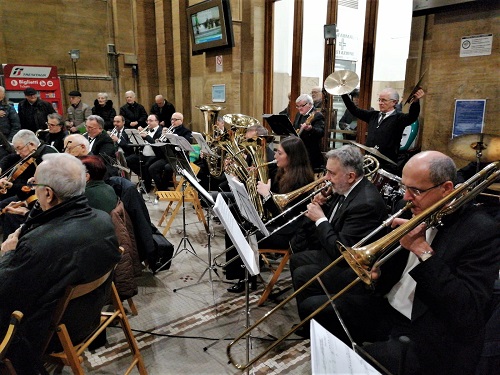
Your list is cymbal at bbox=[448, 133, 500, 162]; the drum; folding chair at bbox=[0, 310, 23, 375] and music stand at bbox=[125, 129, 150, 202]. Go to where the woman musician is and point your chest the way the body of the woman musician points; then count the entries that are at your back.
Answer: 2

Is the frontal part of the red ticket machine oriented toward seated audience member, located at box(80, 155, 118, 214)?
yes

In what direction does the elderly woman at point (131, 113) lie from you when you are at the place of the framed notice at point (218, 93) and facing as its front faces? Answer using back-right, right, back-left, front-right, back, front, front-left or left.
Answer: right

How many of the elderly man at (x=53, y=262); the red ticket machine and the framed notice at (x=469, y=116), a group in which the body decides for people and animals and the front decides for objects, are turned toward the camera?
2

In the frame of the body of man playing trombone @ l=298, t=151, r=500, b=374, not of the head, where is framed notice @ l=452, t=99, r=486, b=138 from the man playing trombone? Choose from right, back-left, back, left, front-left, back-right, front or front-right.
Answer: back-right

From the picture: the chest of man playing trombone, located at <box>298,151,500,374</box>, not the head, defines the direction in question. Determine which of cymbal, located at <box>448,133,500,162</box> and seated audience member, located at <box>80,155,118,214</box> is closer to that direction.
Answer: the seated audience member

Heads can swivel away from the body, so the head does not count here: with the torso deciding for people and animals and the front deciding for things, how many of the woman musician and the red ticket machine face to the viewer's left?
1

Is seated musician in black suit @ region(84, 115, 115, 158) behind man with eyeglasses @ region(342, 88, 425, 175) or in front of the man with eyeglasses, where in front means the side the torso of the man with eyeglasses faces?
in front

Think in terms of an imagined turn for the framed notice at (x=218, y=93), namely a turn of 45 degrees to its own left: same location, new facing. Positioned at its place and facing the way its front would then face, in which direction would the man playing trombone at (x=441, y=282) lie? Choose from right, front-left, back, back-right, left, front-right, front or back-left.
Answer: front-right

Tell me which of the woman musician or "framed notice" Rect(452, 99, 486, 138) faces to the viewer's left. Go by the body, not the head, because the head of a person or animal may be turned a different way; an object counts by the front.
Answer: the woman musician

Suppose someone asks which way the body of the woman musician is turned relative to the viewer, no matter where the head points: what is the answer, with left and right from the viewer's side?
facing to the left of the viewer

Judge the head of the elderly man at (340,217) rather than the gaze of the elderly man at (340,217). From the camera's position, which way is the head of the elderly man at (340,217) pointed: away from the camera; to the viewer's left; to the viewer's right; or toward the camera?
to the viewer's left

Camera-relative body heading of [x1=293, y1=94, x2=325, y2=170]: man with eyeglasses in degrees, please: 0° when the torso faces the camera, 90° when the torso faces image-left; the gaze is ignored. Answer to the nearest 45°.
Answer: approximately 45°

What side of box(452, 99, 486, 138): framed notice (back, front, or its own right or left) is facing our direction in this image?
front

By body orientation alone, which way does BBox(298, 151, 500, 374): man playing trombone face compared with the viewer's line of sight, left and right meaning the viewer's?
facing the viewer and to the left of the viewer

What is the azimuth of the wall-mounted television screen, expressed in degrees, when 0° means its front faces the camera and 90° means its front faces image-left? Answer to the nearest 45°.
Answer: approximately 45°
